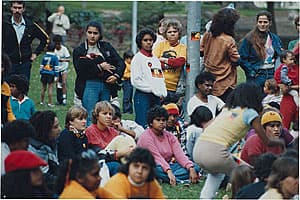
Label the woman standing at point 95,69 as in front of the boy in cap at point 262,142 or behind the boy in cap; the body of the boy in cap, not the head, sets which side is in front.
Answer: behind

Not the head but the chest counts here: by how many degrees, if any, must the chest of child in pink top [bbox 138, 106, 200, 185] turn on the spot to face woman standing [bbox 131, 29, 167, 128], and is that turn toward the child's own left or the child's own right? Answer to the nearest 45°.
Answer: approximately 135° to the child's own left

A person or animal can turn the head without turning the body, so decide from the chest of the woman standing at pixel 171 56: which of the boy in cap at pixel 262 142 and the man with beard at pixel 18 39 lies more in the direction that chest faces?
the boy in cap

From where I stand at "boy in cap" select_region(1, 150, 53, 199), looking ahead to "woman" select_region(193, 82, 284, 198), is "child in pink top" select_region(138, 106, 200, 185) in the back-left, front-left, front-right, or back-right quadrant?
front-left

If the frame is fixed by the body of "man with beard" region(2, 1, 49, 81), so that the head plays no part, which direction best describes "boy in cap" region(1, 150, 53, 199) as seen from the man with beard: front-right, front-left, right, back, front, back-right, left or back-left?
front

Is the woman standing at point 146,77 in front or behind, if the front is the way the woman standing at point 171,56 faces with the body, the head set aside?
in front

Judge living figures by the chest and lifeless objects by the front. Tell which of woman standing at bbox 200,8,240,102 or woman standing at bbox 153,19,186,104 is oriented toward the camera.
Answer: woman standing at bbox 153,19,186,104

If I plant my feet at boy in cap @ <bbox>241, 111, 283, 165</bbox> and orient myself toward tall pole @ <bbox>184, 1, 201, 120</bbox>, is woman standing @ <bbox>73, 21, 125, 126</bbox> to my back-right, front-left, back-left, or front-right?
front-left

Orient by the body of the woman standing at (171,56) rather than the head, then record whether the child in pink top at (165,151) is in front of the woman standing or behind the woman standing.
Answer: in front

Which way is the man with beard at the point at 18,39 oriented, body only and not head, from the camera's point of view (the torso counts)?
toward the camera

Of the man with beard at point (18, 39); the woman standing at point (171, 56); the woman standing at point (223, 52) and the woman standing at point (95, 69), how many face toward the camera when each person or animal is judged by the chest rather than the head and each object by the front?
3
